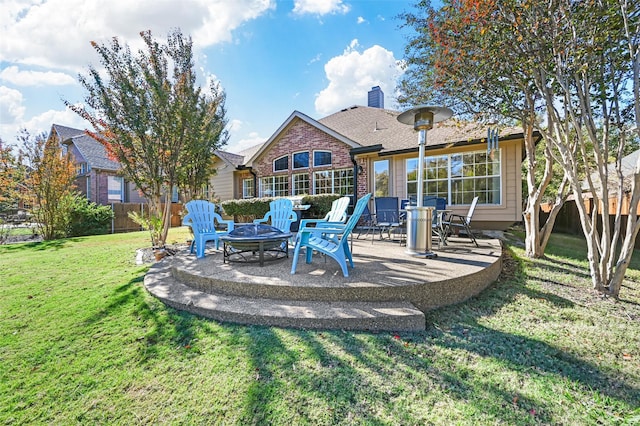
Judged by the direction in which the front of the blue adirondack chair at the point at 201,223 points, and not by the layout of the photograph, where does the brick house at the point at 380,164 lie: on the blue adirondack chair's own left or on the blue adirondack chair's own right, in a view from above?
on the blue adirondack chair's own left

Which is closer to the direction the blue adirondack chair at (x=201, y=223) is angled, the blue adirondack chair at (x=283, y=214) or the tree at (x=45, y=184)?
the blue adirondack chair

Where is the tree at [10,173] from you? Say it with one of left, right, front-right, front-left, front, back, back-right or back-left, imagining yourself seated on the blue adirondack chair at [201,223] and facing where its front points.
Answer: back

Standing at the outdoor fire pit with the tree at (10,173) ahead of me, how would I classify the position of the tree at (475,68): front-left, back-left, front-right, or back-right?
back-right

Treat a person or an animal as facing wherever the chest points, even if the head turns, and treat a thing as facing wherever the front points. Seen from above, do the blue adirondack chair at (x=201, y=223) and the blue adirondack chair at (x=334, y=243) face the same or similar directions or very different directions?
very different directions

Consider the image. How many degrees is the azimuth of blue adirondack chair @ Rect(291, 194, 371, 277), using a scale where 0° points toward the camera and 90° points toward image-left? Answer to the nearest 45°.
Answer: approximately 90°

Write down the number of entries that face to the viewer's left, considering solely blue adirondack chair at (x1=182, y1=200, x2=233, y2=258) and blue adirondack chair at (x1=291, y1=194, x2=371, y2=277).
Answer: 1

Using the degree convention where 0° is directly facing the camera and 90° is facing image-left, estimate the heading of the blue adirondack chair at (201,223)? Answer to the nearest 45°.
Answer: approximately 315°

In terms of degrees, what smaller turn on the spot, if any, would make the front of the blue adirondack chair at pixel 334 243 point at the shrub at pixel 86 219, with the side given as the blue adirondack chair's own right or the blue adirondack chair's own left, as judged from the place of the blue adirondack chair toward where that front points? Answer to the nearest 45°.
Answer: approximately 45° to the blue adirondack chair's own right

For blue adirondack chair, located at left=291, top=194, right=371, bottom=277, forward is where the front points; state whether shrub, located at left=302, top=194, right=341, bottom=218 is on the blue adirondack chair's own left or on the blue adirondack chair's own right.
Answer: on the blue adirondack chair's own right
